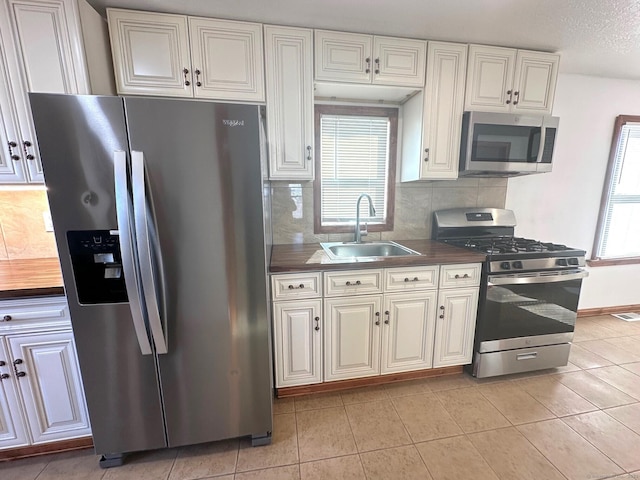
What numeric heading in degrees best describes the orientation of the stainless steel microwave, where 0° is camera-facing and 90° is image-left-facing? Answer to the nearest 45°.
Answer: approximately 315°

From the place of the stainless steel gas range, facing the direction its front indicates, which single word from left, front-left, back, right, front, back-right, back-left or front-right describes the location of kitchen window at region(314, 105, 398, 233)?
back-right

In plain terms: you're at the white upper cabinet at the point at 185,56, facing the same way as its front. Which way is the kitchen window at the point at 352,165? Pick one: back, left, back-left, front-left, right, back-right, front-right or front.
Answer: left

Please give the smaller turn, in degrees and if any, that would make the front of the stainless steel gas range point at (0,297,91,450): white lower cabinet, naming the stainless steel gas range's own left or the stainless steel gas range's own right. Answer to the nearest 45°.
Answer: approximately 90° to the stainless steel gas range's own right

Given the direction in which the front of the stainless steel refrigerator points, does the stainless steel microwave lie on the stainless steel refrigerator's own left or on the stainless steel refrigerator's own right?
on the stainless steel refrigerator's own left

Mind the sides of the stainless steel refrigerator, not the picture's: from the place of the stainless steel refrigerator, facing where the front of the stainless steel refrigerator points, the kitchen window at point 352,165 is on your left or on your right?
on your left
